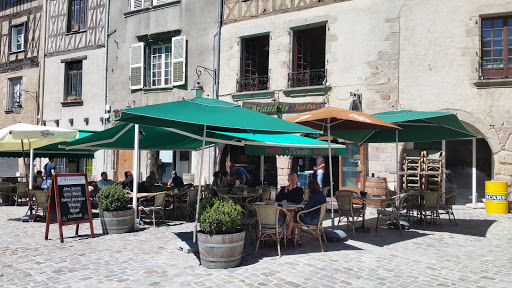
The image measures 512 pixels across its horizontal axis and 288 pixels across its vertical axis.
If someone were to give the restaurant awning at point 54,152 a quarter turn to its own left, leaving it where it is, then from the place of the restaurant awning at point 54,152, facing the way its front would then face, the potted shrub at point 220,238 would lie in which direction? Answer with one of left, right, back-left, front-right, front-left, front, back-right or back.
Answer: right

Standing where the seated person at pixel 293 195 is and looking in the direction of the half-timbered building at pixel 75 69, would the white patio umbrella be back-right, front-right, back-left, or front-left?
front-left

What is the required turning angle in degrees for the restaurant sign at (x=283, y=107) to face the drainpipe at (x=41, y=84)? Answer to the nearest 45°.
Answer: approximately 135° to its right

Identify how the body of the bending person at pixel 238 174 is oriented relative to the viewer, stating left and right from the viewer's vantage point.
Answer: facing the viewer and to the left of the viewer

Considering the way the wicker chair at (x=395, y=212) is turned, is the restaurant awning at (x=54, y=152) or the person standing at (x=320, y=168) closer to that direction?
the restaurant awning

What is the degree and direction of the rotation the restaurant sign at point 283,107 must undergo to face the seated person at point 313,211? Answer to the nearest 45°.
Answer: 0° — it already faces them

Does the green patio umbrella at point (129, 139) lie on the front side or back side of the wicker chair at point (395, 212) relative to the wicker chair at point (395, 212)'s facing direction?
on the front side

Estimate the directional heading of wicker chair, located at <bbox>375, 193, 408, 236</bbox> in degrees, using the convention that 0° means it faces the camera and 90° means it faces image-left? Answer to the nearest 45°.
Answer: approximately 90°

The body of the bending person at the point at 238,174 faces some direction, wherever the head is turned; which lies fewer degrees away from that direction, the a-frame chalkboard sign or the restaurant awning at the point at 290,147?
the a-frame chalkboard sign

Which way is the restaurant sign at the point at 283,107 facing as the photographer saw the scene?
facing the viewer
